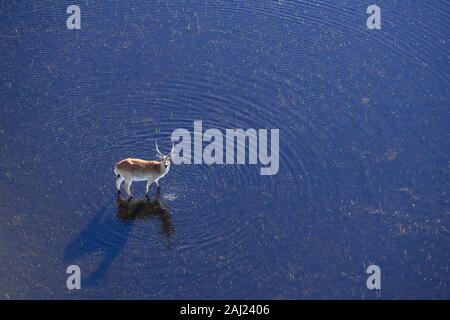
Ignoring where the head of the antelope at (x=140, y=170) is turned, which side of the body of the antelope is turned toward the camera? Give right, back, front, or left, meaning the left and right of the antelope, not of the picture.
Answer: right
